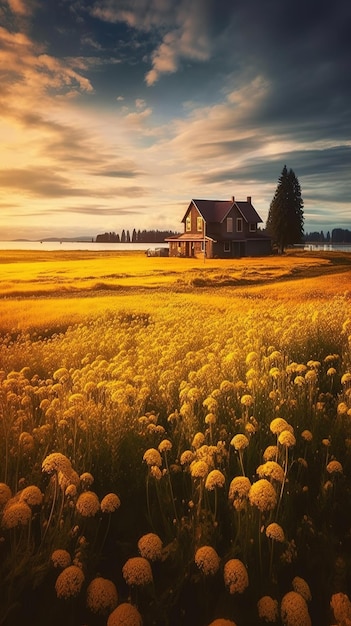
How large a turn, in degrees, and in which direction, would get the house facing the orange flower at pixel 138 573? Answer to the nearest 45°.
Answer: approximately 45° to its left

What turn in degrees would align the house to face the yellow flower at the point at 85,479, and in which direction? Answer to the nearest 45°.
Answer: approximately 45° to its left

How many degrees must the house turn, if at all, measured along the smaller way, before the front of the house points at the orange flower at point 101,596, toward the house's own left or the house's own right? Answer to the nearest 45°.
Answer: approximately 45° to the house's own left

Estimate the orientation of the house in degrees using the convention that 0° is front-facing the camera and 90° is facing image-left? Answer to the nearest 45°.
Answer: approximately 45°

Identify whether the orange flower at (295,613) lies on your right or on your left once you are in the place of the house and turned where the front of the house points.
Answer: on your left

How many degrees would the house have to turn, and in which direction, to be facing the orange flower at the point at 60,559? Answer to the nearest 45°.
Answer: approximately 45° to its left

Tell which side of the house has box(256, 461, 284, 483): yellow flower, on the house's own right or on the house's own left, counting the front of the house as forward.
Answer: on the house's own left
